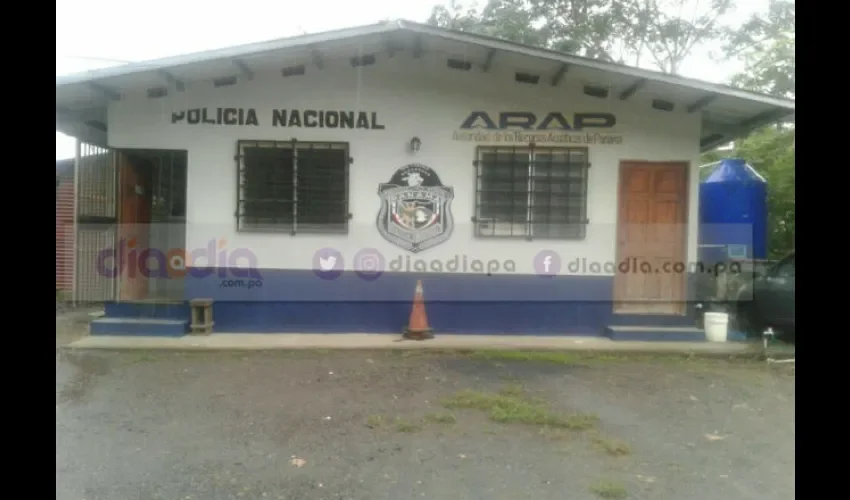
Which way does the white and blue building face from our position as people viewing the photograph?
facing the viewer

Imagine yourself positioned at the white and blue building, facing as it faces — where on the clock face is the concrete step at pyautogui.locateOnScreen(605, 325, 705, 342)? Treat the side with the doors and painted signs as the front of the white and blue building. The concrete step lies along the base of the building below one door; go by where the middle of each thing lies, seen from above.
The concrete step is roughly at 9 o'clock from the white and blue building.

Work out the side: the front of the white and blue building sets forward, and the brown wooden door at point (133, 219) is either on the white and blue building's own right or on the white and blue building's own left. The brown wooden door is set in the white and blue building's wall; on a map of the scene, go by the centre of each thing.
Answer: on the white and blue building's own right

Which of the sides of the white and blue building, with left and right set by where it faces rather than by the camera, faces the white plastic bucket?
left

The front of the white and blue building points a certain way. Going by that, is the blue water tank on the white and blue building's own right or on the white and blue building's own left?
on the white and blue building's own left
